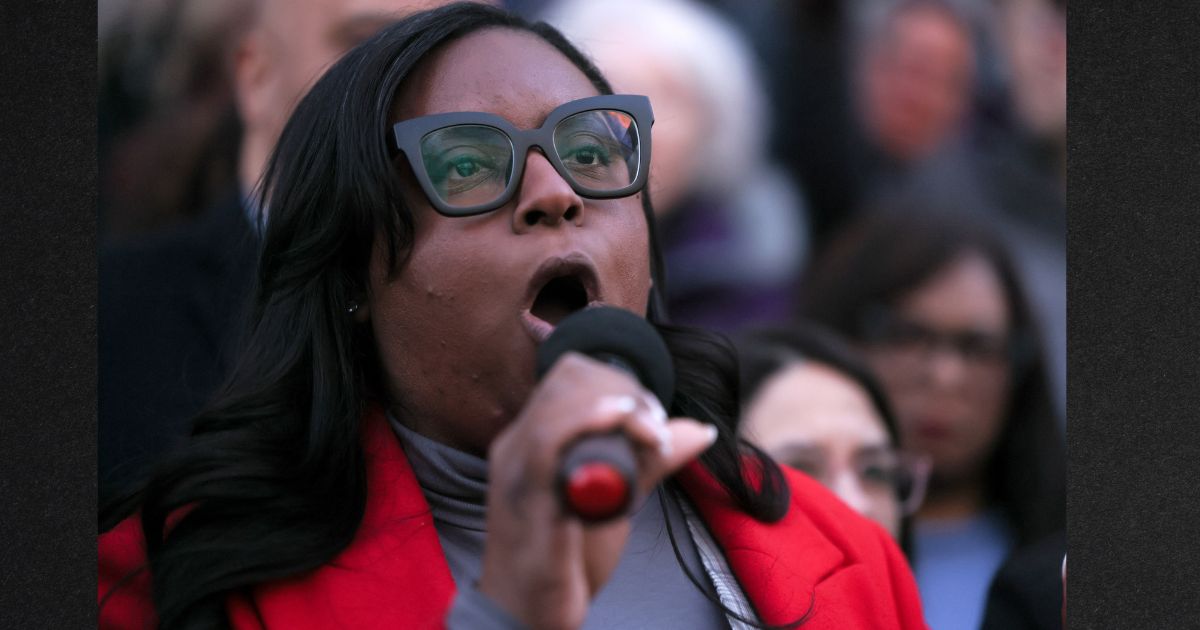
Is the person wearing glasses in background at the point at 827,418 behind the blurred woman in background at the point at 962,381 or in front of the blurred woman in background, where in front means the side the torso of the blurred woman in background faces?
in front

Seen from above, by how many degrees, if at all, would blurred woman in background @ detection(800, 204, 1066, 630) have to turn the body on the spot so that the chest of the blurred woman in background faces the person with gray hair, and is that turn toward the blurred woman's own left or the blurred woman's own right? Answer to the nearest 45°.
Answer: approximately 90° to the blurred woman's own right

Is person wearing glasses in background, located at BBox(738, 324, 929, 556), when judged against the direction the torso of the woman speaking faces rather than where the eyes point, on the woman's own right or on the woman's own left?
on the woman's own left

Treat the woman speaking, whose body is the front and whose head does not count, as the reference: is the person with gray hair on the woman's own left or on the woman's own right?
on the woman's own left

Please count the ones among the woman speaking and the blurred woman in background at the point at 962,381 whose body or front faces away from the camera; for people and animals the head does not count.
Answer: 0

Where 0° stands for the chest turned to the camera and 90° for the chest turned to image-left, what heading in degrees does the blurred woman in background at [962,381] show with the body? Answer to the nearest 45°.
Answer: approximately 0°
